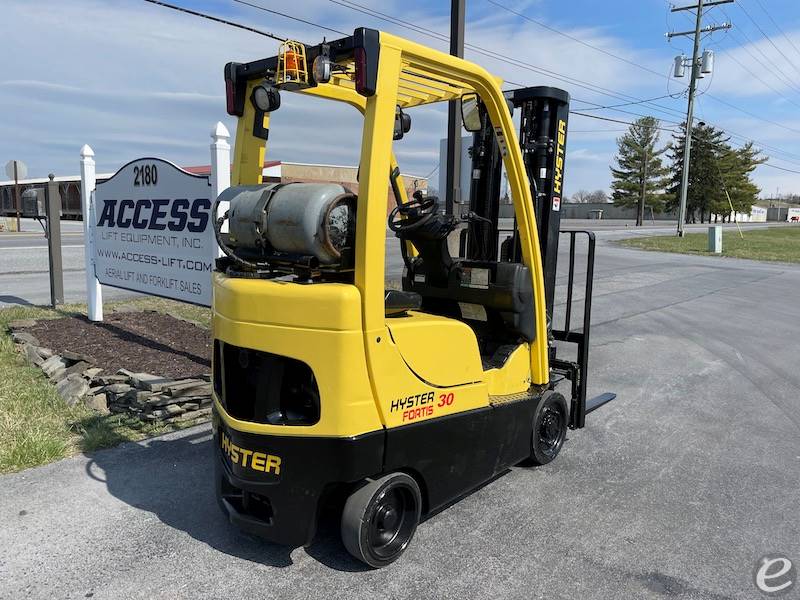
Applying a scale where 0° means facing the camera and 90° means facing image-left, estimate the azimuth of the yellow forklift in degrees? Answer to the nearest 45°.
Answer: approximately 225°

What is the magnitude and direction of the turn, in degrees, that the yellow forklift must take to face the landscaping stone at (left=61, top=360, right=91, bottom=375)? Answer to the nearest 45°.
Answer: approximately 90° to its left

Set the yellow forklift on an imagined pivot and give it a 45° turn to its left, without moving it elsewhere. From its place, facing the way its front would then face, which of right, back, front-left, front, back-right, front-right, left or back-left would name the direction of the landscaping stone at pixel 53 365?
front-left

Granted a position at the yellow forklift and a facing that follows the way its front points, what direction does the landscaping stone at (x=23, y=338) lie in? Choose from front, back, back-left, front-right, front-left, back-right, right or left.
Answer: left

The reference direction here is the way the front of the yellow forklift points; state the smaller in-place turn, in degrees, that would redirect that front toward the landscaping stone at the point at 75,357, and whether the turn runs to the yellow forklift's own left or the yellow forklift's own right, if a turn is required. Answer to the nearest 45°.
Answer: approximately 90° to the yellow forklift's own left

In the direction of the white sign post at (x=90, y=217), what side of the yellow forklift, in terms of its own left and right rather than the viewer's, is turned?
left

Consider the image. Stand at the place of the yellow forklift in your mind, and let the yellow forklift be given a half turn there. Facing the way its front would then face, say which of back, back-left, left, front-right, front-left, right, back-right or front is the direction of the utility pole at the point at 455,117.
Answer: back-right

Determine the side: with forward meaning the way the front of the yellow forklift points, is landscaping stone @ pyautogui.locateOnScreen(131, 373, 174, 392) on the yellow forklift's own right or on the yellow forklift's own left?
on the yellow forklift's own left

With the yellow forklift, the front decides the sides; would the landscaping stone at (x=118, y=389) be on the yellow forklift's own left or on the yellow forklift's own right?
on the yellow forklift's own left

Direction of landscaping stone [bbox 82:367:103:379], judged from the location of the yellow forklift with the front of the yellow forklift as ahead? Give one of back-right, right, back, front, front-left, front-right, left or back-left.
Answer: left

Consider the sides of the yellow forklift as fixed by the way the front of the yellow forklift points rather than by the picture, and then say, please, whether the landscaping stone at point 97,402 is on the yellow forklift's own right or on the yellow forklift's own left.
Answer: on the yellow forklift's own left

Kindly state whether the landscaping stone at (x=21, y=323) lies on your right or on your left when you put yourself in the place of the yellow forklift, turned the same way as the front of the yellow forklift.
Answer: on your left
